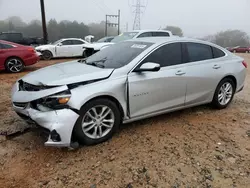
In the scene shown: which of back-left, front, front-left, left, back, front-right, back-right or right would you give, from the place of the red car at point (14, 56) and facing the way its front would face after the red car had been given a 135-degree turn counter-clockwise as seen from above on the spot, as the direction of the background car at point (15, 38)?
back-left

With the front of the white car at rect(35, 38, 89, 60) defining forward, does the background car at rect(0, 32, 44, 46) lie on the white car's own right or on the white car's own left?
on the white car's own right

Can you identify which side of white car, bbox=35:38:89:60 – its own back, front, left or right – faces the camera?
left

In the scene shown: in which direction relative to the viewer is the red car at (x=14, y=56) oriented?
to the viewer's left

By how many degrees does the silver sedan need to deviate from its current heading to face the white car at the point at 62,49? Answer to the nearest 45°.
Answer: approximately 135° to its right

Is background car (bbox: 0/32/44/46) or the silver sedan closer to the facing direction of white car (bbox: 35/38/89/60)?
the background car

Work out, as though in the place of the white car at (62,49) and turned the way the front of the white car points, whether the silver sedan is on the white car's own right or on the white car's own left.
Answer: on the white car's own left
